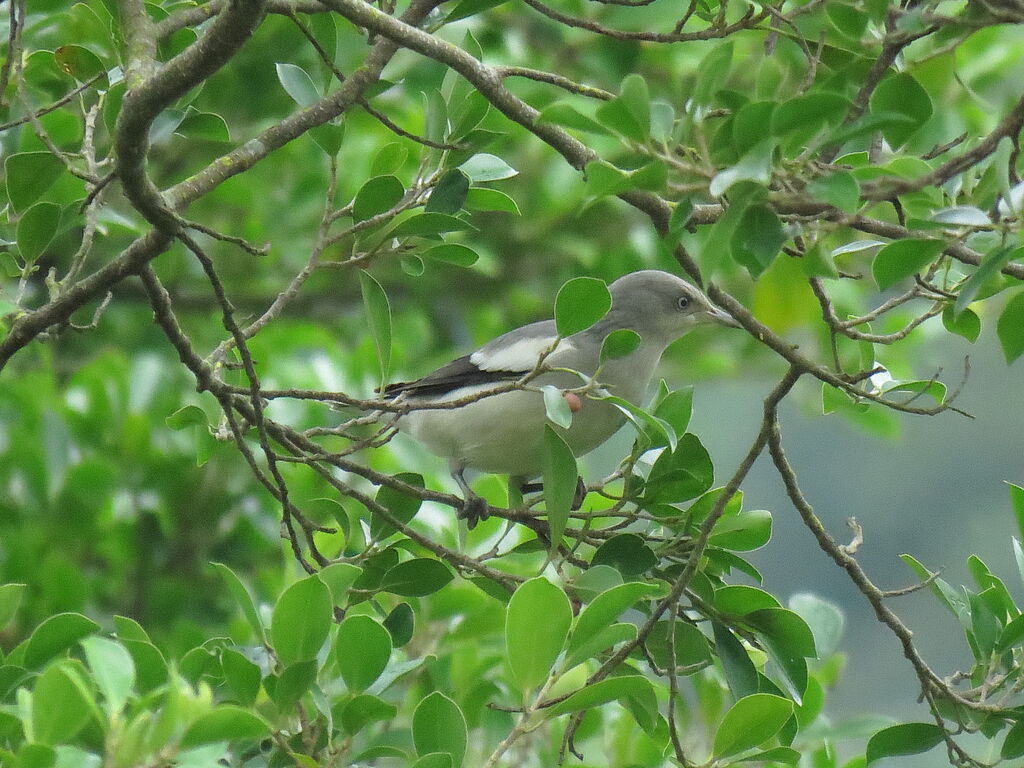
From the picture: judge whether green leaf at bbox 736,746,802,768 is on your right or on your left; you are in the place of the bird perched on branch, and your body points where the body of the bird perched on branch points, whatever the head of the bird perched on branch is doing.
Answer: on your right

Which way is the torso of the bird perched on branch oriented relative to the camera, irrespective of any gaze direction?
to the viewer's right
